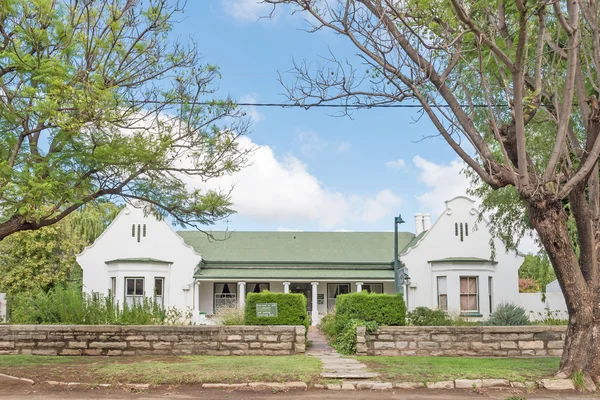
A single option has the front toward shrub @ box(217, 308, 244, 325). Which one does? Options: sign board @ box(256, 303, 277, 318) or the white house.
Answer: the white house

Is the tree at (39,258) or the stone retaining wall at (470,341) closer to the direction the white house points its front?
the stone retaining wall

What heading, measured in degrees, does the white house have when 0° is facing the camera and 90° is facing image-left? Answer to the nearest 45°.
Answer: approximately 0°

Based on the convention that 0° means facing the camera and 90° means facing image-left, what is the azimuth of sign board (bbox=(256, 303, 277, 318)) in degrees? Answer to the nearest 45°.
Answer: approximately 0°

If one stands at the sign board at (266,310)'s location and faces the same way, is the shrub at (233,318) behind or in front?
behind

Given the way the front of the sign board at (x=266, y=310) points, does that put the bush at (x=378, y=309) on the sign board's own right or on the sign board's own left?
on the sign board's own left

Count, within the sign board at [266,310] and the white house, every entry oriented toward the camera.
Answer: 2

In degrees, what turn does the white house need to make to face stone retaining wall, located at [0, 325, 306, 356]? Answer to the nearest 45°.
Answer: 0° — it already faces it

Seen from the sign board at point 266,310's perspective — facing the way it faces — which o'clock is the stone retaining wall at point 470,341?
The stone retaining wall is roughly at 10 o'clock from the sign board.
